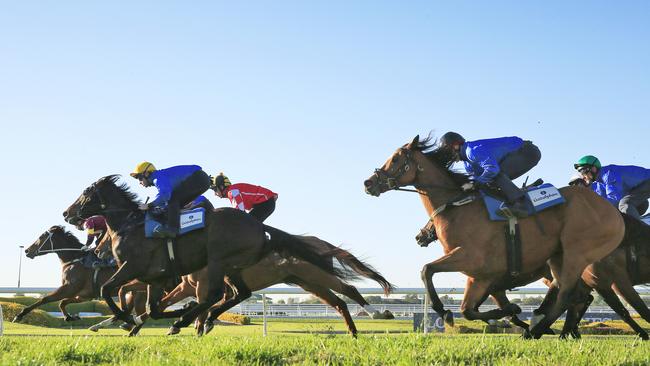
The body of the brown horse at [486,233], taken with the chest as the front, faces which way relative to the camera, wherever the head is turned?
to the viewer's left

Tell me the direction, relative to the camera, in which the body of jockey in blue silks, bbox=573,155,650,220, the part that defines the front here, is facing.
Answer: to the viewer's left

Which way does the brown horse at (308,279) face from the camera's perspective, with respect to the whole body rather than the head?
to the viewer's left

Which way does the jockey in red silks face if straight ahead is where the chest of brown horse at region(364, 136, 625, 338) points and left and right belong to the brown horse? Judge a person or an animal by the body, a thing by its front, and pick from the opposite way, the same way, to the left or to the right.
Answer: the same way

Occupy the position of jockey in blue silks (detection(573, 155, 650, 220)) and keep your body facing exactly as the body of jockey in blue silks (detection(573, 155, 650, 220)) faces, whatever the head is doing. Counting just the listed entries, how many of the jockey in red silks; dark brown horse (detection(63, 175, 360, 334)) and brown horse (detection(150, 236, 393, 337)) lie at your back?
0

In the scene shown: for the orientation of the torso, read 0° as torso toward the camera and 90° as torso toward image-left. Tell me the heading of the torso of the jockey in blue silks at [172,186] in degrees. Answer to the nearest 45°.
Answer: approximately 90°

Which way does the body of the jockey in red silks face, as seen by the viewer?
to the viewer's left

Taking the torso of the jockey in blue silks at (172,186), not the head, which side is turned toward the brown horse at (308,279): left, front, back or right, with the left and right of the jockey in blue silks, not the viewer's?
back

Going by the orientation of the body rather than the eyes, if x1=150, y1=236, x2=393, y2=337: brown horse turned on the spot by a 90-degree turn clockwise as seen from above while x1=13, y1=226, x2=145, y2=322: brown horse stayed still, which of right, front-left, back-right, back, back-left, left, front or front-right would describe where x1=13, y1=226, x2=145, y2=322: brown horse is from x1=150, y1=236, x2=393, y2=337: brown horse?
front-left

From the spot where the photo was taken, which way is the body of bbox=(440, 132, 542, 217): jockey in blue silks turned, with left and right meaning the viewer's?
facing to the left of the viewer

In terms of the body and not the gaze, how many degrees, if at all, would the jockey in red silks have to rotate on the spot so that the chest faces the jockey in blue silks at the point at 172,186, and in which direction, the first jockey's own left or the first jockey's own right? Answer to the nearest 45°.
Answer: approximately 45° to the first jockey's own left

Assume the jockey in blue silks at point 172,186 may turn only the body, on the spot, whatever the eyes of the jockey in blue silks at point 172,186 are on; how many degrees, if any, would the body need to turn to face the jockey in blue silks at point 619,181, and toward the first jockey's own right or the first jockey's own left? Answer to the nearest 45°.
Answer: approximately 180°

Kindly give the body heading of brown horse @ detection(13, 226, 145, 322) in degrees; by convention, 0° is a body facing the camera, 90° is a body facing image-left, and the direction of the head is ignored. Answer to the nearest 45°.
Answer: approximately 90°

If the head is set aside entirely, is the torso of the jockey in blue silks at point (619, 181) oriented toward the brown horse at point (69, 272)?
yes

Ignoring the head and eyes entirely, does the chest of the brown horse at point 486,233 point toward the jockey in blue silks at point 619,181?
no

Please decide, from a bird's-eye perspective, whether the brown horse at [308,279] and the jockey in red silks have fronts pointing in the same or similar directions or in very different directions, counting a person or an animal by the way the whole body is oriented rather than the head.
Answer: same or similar directions

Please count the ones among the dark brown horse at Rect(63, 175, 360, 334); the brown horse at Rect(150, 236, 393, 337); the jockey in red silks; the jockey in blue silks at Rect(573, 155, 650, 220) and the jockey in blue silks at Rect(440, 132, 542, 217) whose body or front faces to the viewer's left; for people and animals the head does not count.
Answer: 5
